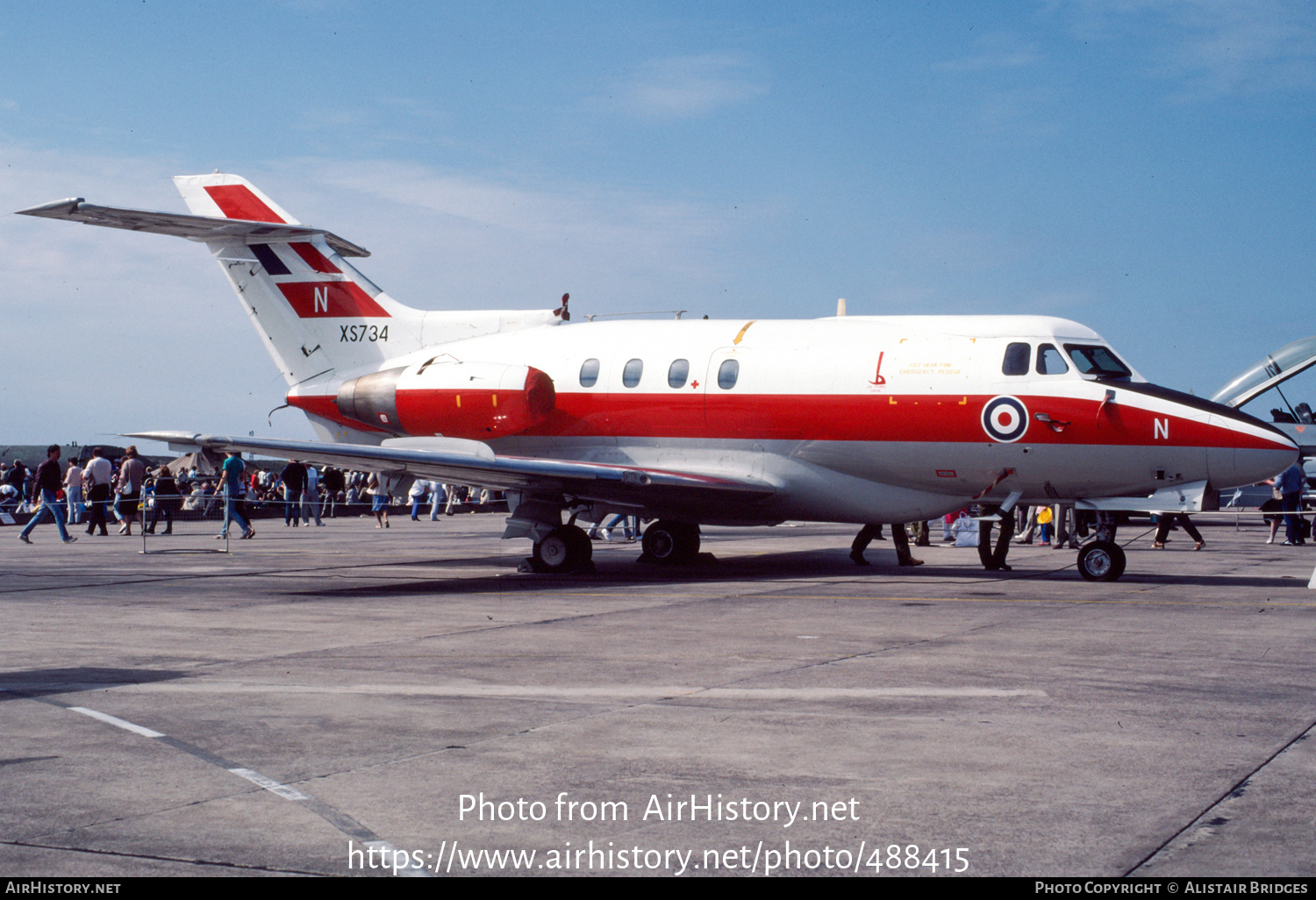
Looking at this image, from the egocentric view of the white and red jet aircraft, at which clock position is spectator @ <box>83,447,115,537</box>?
The spectator is roughly at 6 o'clock from the white and red jet aircraft.

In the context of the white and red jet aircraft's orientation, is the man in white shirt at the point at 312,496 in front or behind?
behind

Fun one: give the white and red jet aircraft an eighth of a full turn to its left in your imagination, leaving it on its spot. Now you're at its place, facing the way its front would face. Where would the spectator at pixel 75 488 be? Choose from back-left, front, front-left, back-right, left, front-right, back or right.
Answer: back-left

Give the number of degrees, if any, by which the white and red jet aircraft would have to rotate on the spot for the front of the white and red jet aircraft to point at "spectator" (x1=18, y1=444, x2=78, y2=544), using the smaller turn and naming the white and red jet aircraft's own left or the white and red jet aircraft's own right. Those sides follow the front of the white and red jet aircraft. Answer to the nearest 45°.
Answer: approximately 180°

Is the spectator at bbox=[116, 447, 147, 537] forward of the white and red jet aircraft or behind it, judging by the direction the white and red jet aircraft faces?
behind

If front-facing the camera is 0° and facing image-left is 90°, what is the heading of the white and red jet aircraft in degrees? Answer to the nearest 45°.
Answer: approximately 315°
